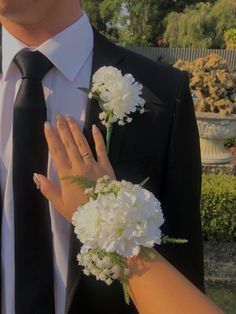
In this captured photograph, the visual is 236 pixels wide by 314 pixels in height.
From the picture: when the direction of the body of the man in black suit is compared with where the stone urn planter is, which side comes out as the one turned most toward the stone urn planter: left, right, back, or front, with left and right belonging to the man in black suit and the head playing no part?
back

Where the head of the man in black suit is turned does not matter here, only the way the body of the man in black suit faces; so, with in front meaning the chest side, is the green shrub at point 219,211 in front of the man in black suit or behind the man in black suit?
behind

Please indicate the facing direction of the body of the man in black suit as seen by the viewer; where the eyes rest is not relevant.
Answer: toward the camera
